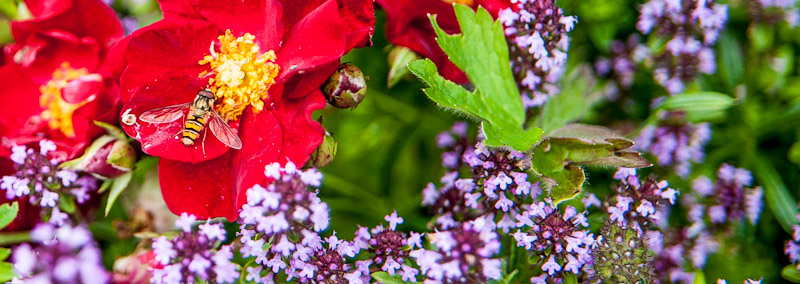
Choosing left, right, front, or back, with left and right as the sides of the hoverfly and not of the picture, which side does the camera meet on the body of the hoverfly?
back

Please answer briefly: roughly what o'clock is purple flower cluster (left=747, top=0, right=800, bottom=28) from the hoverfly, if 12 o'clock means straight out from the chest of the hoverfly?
The purple flower cluster is roughly at 3 o'clock from the hoverfly.

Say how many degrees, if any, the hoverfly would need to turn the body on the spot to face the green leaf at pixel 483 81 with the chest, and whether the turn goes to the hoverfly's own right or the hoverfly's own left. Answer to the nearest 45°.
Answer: approximately 90° to the hoverfly's own right

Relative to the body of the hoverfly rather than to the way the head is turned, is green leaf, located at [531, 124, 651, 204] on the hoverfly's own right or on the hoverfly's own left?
on the hoverfly's own right

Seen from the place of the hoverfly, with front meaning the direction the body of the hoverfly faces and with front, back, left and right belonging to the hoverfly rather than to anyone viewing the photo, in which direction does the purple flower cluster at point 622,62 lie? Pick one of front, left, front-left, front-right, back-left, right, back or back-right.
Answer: right

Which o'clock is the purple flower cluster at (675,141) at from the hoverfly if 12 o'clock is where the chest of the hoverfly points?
The purple flower cluster is roughly at 3 o'clock from the hoverfly.

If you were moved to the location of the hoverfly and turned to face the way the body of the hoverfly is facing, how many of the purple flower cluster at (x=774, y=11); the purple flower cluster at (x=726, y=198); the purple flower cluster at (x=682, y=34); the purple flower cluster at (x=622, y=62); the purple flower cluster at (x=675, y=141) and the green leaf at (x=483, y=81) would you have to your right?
6

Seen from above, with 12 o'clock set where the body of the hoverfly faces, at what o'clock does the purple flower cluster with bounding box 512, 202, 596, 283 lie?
The purple flower cluster is roughly at 4 o'clock from the hoverfly.

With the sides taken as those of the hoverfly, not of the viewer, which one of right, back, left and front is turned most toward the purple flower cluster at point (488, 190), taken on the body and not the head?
right
